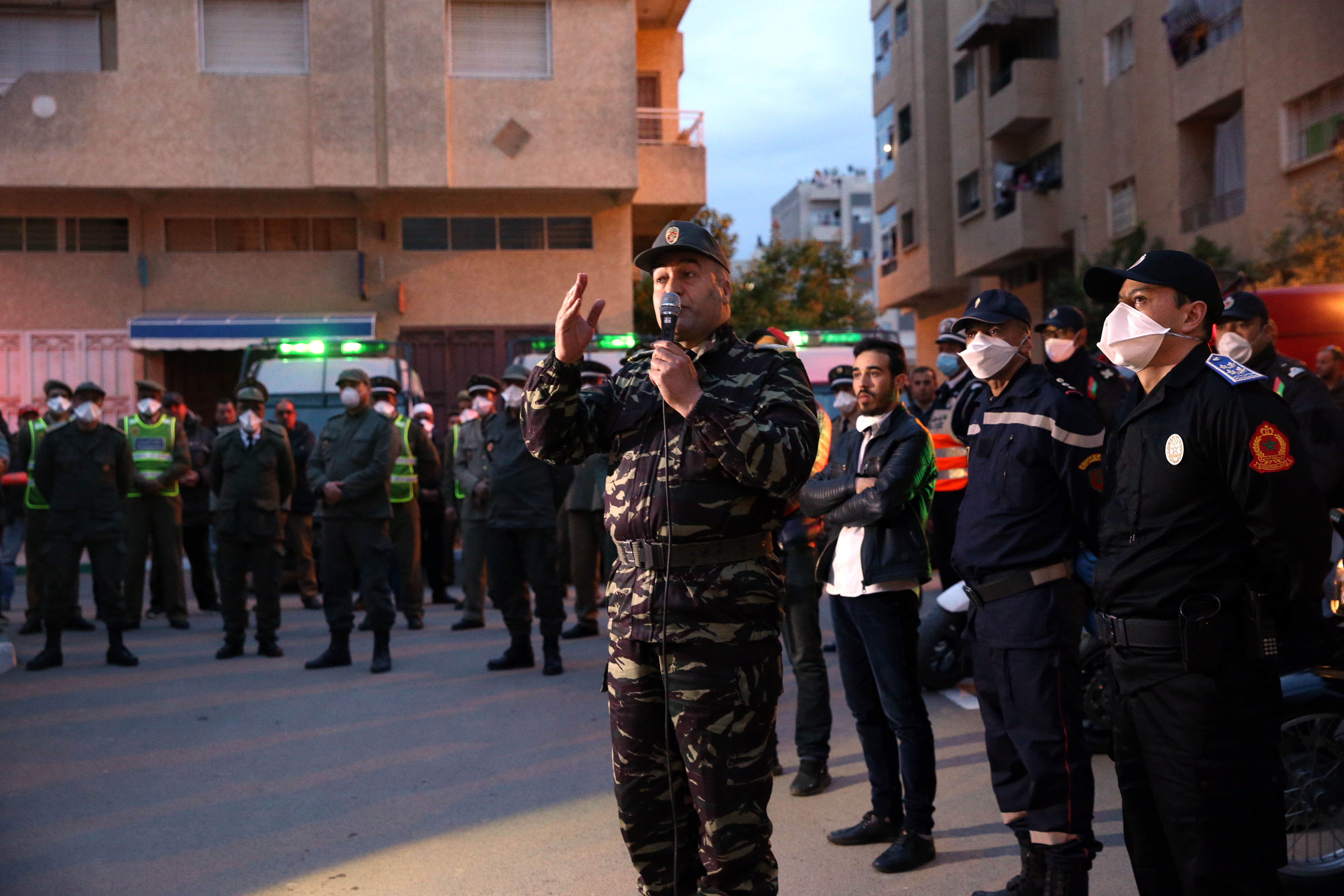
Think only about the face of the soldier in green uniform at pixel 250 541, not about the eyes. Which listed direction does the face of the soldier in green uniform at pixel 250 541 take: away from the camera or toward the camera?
toward the camera

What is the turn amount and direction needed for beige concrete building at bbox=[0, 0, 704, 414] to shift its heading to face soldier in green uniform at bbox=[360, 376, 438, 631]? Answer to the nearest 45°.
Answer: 0° — it already faces them

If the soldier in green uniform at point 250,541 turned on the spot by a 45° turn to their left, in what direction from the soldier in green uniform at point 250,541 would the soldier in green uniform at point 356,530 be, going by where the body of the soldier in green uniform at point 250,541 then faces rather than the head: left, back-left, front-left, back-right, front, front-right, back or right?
front

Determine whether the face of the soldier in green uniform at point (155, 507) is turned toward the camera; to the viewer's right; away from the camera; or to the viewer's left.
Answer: toward the camera

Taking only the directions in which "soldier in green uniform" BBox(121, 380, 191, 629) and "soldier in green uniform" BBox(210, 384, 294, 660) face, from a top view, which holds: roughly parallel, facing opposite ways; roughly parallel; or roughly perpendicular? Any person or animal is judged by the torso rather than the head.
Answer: roughly parallel

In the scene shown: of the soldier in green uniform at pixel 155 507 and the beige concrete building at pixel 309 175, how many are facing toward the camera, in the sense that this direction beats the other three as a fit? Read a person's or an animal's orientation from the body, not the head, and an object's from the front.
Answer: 2

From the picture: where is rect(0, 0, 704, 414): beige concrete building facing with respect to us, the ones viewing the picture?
facing the viewer

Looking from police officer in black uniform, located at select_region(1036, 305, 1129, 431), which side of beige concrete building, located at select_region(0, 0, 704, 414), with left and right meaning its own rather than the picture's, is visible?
front

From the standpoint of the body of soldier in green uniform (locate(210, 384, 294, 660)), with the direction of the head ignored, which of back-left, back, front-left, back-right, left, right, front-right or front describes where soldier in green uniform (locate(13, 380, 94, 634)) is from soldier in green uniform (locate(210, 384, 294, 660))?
back-right

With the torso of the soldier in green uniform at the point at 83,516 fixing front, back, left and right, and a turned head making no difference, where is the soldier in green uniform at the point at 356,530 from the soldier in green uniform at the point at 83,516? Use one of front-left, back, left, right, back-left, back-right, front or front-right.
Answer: front-left

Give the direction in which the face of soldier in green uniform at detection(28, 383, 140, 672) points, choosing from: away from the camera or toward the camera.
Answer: toward the camera

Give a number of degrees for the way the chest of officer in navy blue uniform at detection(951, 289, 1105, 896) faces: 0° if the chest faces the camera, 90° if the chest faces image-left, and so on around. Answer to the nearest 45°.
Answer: approximately 45°

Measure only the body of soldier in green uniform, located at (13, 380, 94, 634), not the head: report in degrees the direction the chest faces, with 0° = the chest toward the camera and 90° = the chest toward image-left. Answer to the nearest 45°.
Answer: approximately 0°

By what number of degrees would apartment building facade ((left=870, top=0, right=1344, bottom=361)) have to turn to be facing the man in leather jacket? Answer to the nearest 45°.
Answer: approximately 45° to its left

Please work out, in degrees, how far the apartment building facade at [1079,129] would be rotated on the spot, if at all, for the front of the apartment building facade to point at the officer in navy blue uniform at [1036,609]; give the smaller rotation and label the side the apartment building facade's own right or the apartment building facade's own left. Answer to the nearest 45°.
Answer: approximately 45° to the apartment building facade's own left
